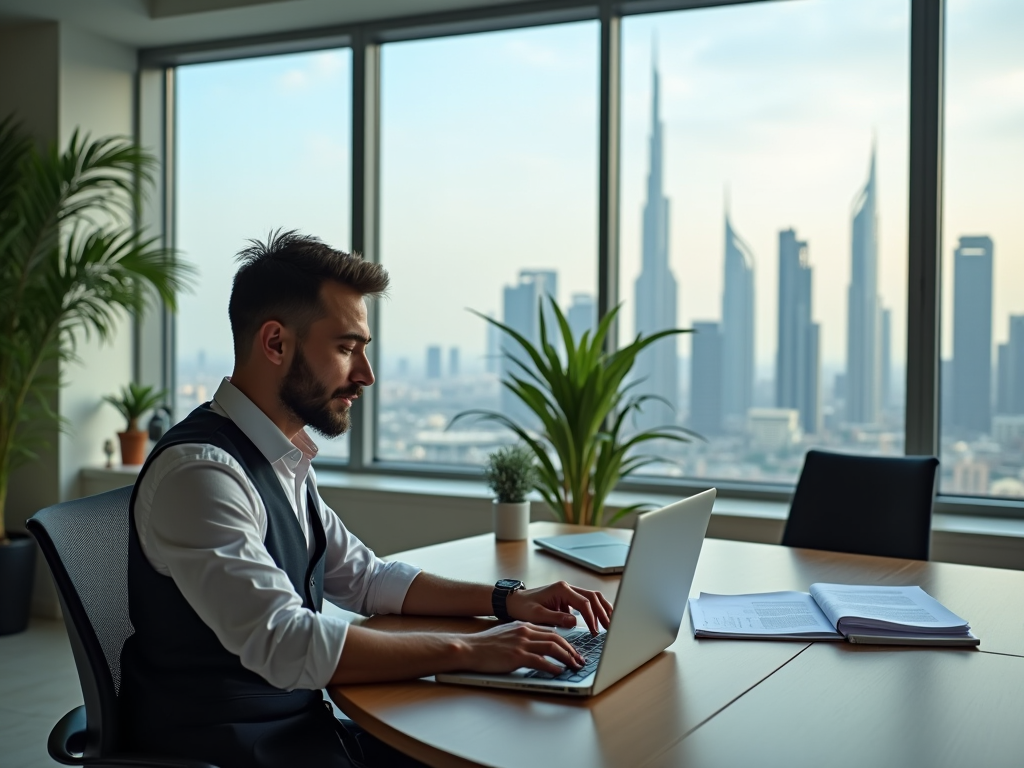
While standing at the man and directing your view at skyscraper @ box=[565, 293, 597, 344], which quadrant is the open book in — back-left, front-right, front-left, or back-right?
front-right

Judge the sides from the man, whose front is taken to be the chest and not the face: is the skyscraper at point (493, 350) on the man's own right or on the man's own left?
on the man's own left

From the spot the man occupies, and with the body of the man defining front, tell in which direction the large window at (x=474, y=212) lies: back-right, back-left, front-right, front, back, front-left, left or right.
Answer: left

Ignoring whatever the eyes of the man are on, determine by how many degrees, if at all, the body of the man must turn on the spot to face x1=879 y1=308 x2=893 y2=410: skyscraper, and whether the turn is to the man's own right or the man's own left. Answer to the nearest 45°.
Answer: approximately 45° to the man's own left

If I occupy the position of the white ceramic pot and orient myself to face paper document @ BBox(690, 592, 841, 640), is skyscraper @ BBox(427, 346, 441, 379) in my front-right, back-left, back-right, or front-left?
back-left

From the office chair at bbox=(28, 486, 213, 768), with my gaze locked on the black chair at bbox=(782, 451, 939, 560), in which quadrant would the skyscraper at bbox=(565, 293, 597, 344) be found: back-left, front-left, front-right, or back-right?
front-left

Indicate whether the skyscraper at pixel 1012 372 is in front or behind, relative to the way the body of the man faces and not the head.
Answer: in front

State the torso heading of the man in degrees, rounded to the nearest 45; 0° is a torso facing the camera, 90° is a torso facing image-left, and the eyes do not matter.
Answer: approximately 270°

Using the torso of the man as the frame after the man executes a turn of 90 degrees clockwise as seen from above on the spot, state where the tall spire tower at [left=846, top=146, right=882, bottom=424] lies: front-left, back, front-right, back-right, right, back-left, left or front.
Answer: back-left

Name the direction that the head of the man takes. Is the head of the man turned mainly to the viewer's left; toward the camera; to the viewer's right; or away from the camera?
to the viewer's right

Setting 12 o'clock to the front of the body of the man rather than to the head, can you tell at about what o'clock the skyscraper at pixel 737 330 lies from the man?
The skyscraper is roughly at 10 o'clock from the man.

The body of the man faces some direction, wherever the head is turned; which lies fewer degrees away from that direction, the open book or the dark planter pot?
the open book

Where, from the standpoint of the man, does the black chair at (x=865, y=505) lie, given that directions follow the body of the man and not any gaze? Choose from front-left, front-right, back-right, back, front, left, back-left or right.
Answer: front-left

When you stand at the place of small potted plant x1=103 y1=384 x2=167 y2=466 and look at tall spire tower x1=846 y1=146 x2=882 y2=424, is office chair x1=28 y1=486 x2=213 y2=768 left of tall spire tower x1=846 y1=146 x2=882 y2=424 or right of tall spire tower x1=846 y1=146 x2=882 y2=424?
right
